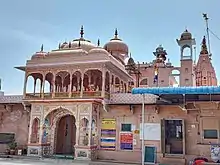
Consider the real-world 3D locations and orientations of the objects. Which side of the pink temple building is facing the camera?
front

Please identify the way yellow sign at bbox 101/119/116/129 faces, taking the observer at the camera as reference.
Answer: facing the viewer
